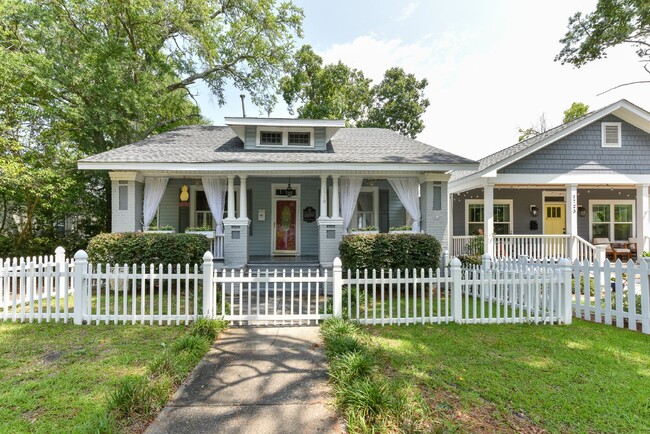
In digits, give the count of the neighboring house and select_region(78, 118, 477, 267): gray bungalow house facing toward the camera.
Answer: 2

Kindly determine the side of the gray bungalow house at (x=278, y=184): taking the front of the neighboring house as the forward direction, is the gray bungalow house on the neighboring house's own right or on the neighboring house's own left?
on the neighboring house's own right

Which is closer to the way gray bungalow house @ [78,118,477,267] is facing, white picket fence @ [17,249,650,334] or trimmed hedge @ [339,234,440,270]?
the white picket fence

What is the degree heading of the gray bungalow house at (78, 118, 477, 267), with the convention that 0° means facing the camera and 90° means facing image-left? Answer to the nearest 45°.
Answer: approximately 0°

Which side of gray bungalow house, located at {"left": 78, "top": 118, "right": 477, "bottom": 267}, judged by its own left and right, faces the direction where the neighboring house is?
left

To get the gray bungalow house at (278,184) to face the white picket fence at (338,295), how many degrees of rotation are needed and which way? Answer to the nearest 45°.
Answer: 0° — it already faces it

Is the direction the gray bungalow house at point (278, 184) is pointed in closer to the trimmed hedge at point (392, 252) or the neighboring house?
the trimmed hedge

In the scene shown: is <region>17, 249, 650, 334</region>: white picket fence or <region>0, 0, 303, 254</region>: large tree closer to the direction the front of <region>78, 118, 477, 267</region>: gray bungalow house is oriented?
the white picket fence

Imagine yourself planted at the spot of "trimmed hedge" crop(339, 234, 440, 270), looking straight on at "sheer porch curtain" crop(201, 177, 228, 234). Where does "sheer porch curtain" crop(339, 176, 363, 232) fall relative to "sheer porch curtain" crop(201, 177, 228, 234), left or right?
right
